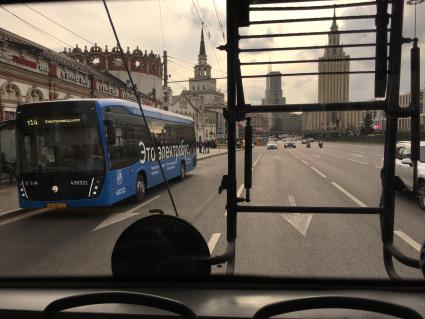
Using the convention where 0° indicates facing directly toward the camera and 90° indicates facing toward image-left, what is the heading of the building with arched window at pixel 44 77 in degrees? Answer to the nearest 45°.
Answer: approximately 315°

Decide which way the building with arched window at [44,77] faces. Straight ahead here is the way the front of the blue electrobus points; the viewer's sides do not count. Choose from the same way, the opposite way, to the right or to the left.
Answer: to the left

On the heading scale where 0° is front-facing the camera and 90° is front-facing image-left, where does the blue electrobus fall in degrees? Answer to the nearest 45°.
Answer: approximately 45°

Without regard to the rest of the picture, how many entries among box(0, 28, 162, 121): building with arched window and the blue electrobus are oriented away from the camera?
0
